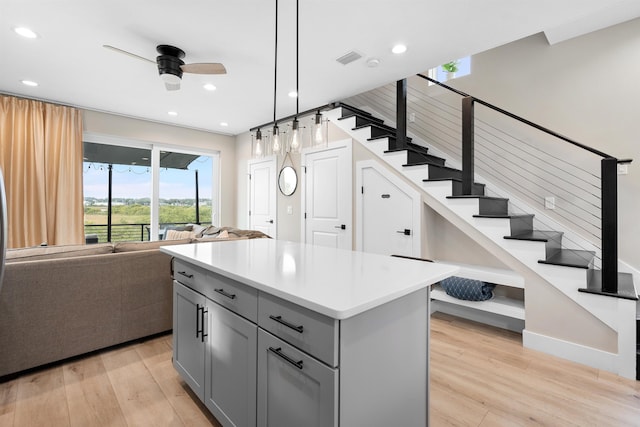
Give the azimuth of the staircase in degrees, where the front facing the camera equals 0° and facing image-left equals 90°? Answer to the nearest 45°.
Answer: approximately 315°

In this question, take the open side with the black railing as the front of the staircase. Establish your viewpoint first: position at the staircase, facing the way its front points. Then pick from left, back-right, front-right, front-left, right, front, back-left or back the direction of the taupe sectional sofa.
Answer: right

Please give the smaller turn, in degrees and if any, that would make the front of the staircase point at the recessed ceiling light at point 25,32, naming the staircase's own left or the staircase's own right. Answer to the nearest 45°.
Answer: approximately 90° to the staircase's own right

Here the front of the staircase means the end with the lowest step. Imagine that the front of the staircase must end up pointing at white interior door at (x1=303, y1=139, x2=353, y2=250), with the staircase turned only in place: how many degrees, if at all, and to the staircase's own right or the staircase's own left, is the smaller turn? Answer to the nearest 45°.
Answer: approximately 135° to the staircase's own right

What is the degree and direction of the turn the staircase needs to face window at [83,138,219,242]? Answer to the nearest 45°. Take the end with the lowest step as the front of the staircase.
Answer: approximately 135° to its right

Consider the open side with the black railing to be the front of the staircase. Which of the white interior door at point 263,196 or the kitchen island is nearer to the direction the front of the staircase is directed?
the kitchen island

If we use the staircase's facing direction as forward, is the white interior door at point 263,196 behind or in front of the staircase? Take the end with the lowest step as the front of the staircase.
behind

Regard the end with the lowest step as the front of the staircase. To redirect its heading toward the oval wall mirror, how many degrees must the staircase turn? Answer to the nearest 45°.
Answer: approximately 135° to its right

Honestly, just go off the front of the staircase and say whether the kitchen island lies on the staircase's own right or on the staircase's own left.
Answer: on the staircase's own right
